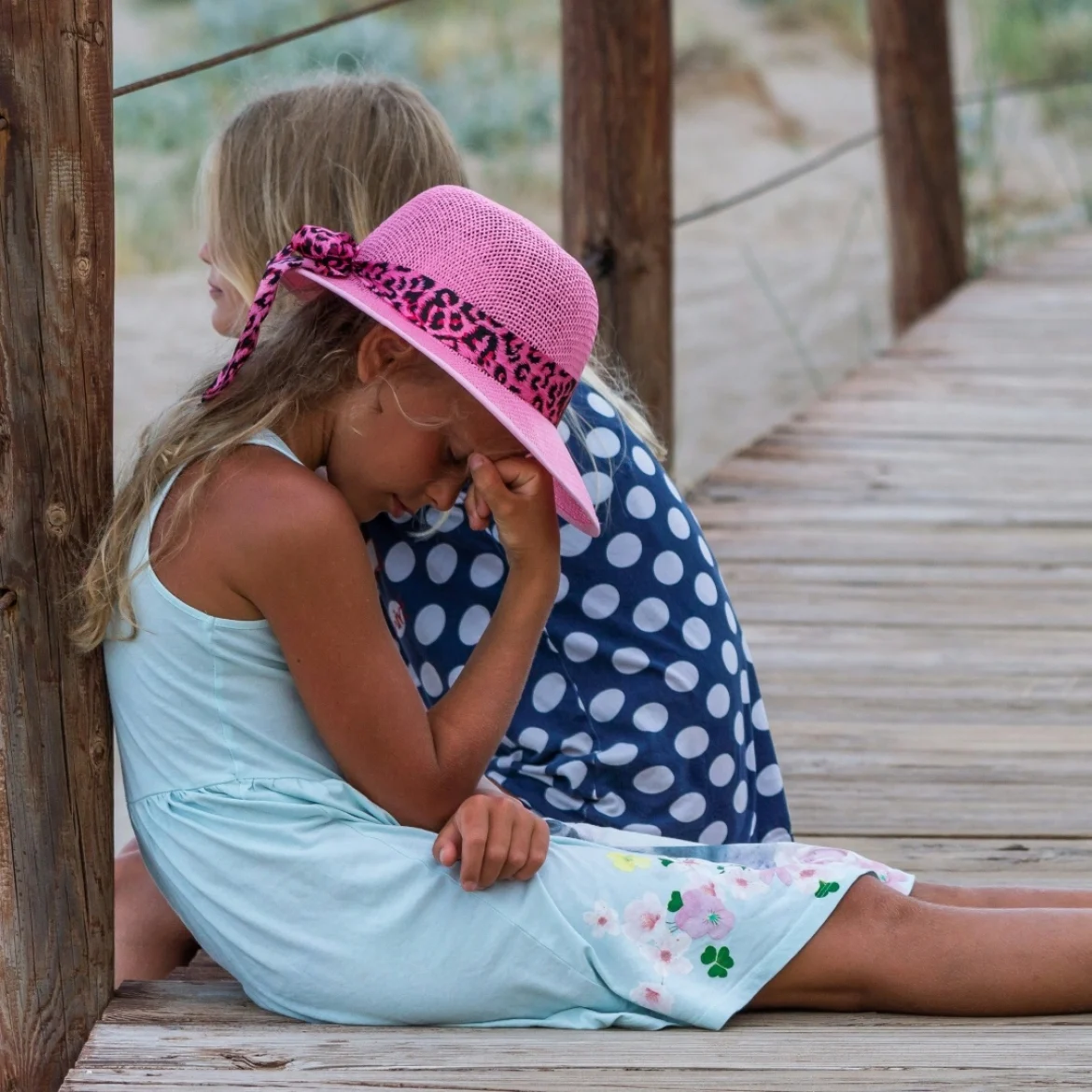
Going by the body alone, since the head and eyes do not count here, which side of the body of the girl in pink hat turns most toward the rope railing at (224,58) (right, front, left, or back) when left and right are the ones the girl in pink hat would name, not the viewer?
left

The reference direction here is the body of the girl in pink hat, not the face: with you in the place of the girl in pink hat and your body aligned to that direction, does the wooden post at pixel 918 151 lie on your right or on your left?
on your left

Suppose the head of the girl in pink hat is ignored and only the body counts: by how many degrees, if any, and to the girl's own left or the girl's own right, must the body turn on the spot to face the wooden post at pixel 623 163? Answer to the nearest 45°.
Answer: approximately 90° to the girl's own left

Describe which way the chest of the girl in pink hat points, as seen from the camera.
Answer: to the viewer's right
